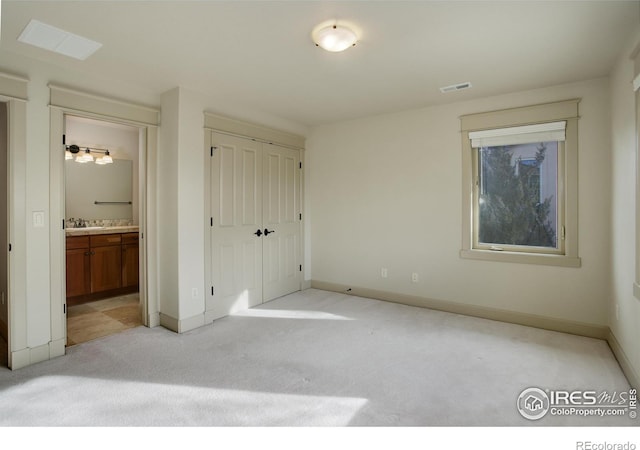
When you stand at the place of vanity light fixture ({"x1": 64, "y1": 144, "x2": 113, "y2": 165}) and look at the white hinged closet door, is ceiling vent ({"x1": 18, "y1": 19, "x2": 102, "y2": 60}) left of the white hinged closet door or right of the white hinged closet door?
right

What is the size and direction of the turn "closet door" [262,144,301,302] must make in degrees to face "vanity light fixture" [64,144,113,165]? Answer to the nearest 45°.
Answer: approximately 135° to its right

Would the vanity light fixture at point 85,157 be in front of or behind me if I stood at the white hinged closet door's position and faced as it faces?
behind

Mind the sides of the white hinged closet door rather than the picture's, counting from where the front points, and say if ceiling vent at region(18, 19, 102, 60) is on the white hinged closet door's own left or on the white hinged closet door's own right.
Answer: on the white hinged closet door's own right

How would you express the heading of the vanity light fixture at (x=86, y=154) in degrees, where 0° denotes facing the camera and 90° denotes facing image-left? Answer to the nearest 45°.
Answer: approximately 315°

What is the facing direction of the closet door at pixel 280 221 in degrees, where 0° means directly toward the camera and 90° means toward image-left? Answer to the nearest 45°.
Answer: approximately 315°
